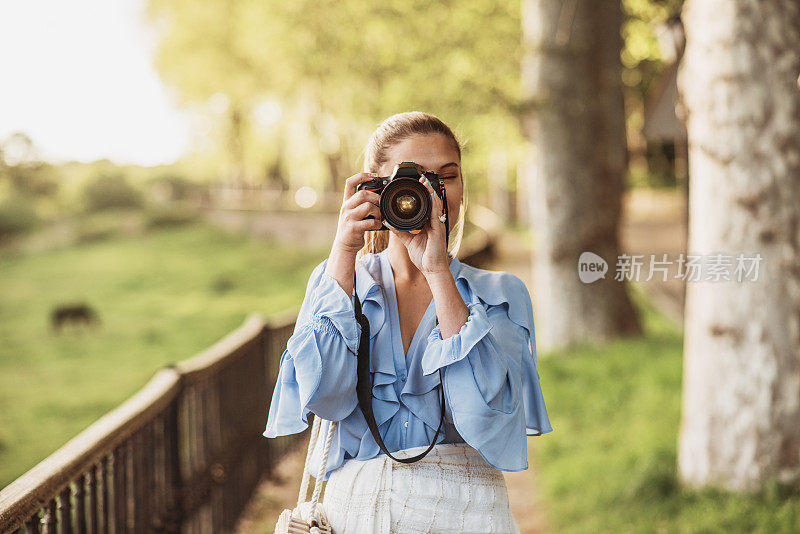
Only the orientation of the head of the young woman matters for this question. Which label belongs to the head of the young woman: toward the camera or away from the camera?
toward the camera

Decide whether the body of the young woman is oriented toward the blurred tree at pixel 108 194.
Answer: no

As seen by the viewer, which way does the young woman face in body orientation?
toward the camera

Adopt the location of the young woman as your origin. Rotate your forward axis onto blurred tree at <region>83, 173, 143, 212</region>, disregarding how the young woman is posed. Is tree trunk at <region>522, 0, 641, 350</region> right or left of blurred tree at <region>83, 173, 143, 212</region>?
right

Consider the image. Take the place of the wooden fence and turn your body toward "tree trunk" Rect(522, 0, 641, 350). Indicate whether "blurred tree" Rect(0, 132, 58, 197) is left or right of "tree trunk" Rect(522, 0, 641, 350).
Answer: left

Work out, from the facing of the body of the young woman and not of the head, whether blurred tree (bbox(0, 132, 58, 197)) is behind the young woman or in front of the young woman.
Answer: behind

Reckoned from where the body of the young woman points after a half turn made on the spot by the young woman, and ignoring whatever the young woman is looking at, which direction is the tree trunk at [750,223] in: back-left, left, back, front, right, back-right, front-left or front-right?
front-right

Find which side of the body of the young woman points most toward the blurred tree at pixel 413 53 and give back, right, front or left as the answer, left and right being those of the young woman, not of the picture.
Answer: back
